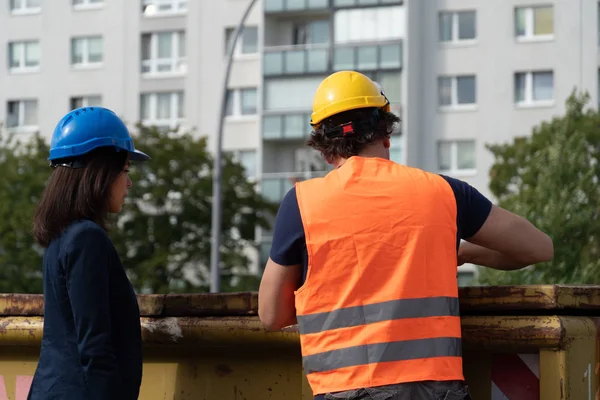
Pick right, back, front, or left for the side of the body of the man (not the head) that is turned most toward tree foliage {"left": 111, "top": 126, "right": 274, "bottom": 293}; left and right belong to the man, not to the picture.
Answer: front

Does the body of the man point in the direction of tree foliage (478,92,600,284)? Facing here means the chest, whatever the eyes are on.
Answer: yes

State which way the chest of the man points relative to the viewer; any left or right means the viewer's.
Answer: facing away from the viewer

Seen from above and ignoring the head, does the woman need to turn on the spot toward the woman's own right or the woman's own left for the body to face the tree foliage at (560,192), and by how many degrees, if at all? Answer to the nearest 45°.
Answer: approximately 45° to the woman's own left

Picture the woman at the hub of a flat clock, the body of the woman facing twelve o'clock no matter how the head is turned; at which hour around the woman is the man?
The man is roughly at 1 o'clock from the woman.

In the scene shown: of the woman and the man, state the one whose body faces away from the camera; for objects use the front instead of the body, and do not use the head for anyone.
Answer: the man

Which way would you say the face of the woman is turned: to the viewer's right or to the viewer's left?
to the viewer's right

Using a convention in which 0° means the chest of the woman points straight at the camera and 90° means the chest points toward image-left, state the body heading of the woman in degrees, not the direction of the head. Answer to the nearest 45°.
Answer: approximately 270°

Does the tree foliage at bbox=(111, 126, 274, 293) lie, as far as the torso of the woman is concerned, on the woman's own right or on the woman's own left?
on the woman's own left

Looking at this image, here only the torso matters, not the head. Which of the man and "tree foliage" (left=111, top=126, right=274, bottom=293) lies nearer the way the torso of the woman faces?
the man
